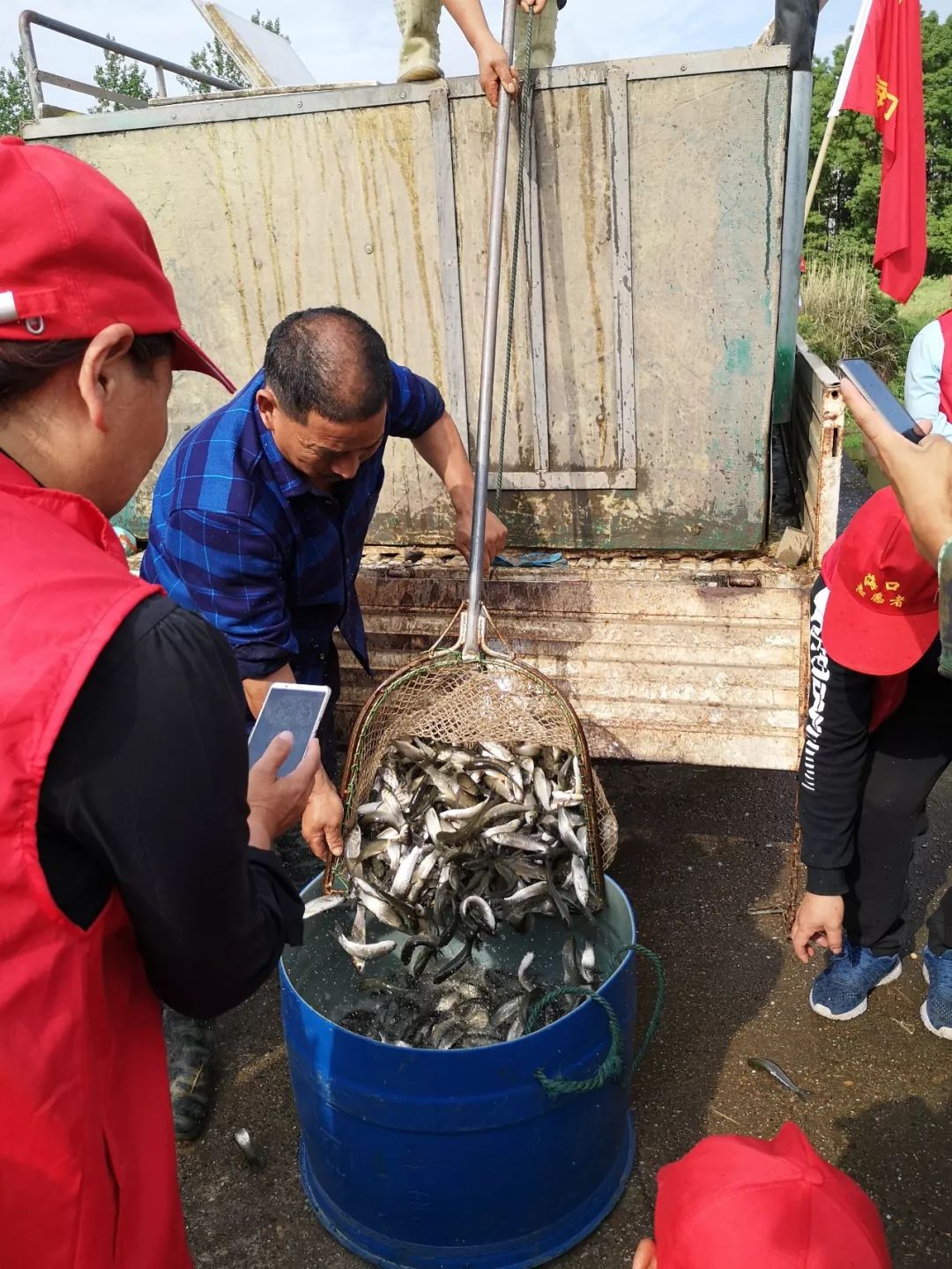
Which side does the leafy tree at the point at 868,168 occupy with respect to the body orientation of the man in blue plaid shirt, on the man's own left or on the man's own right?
on the man's own left

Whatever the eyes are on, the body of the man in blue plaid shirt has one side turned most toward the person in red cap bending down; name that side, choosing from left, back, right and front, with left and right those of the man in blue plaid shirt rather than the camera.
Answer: front

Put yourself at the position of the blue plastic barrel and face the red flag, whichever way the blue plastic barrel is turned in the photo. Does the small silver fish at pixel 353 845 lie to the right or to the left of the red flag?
left

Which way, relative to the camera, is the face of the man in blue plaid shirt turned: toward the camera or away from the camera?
toward the camera

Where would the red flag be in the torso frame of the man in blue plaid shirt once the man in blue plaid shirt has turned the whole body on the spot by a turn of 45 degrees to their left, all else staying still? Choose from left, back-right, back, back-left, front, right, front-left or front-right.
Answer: front-left

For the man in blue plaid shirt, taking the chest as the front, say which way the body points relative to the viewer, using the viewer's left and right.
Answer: facing the viewer and to the right of the viewer
